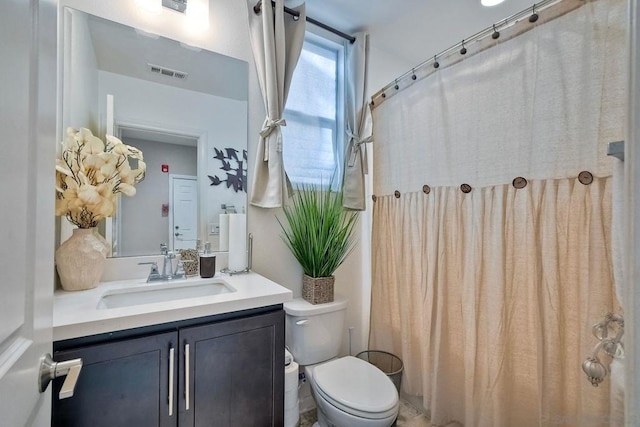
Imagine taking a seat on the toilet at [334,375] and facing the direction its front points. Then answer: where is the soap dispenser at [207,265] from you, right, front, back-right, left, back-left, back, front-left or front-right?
back-right

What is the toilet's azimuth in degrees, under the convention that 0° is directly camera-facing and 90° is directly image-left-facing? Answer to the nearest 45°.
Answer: approximately 315°

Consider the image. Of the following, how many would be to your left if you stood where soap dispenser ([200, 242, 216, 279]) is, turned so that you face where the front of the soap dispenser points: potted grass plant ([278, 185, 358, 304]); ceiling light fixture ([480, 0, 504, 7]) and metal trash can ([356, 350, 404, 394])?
3
